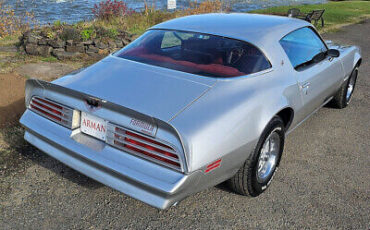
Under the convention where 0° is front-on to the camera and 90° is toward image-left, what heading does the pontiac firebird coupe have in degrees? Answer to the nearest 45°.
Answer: approximately 225°

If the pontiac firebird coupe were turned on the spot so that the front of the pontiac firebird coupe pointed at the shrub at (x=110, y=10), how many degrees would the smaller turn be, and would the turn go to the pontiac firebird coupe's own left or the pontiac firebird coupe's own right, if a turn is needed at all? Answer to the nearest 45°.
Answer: approximately 45° to the pontiac firebird coupe's own left

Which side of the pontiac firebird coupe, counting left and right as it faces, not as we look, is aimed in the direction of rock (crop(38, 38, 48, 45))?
left

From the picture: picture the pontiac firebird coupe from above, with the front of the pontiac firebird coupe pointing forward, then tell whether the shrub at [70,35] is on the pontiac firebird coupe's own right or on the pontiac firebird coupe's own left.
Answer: on the pontiac firebird coupe's own left

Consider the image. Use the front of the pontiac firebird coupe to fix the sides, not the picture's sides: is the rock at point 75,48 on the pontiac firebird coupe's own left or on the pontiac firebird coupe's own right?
on the pontiac firebird coupe's own left

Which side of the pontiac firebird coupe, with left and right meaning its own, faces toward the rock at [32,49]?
left
